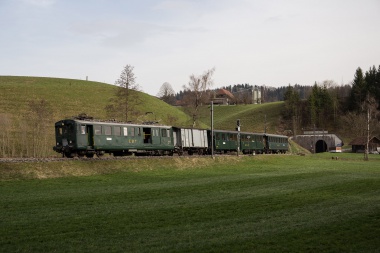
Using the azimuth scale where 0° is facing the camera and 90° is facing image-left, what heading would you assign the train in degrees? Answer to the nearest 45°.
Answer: approximately 45°
